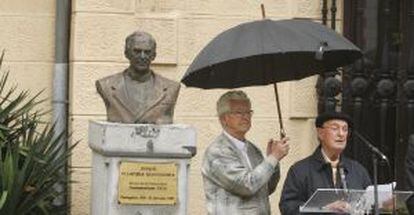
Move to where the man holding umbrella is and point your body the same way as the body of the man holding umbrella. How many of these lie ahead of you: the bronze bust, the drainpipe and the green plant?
0

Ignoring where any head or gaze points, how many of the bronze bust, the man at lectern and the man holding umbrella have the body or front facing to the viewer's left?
0

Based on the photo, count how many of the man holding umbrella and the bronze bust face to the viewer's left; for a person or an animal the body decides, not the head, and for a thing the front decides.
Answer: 0

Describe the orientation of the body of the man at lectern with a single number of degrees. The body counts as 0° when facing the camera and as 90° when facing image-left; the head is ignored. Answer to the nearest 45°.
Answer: approximately 315°

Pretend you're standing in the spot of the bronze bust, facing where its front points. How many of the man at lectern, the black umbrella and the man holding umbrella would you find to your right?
0

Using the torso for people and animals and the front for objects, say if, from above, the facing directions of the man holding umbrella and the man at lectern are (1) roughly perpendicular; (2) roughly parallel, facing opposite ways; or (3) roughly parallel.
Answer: roughly parallel

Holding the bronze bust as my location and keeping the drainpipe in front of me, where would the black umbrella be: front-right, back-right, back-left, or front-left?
back-right

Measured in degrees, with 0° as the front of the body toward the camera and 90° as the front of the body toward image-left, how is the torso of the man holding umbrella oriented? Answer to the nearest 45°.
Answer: approximately 315°

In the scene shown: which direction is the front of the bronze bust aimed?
toward the camera

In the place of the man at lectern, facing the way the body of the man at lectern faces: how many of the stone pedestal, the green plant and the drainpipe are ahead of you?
0

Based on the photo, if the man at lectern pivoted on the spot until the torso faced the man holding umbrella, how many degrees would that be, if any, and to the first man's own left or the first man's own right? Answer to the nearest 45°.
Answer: approximately 135° to the first man's own right

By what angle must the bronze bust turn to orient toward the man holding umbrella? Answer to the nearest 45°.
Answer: approximately 45° to its left
